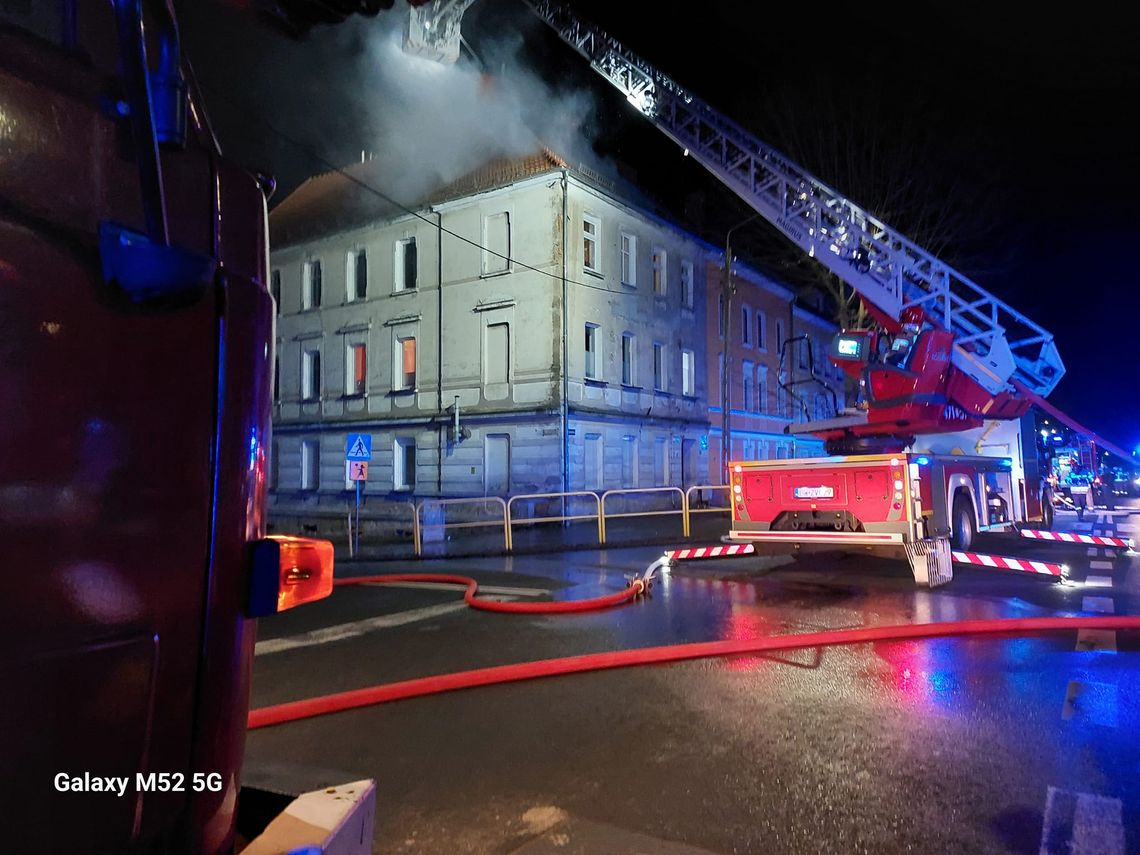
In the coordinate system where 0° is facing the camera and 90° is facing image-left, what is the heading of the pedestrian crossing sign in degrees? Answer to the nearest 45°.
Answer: approximately 0°

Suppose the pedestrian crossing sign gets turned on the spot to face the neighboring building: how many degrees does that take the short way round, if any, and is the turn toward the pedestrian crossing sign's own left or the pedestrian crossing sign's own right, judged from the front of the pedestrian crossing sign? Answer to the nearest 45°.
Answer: approximately 135° to the pedestrian crossing sign's own left

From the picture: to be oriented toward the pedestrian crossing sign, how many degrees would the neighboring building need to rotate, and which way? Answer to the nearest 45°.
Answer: approximately 45° to its right

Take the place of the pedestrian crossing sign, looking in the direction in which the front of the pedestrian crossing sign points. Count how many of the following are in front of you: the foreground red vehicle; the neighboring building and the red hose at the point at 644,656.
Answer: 2

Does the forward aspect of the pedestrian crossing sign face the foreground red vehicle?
yes

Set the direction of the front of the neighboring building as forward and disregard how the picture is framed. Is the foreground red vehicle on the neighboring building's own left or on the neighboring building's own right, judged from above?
on the neighboring building's own right
